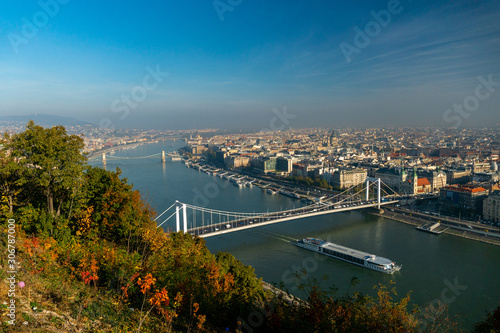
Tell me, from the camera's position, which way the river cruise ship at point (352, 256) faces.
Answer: facing the viewer and to the right of the viewer

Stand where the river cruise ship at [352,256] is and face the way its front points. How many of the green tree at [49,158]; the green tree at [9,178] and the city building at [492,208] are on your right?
2

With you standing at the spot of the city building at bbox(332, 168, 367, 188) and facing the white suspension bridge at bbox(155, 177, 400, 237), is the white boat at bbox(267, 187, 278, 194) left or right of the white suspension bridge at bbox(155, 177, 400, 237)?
right

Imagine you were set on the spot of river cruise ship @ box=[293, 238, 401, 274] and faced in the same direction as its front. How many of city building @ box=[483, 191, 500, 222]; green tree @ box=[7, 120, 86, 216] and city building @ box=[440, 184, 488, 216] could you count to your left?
2

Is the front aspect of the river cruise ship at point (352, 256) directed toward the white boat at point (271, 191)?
no

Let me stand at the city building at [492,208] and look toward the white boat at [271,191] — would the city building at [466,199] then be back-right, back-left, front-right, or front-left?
front-right

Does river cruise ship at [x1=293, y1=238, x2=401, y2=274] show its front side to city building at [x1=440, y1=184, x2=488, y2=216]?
no

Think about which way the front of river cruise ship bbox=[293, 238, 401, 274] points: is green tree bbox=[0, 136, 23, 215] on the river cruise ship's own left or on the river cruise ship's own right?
on the river cruise ship's own right

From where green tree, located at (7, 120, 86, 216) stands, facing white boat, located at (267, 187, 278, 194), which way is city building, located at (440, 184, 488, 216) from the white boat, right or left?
right

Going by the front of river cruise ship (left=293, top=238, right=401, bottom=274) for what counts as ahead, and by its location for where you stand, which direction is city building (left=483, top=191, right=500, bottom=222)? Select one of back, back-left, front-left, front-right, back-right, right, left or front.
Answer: left

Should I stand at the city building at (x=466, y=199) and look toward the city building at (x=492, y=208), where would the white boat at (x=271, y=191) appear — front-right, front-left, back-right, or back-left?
back-right

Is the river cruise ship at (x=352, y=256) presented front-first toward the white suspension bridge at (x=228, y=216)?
no

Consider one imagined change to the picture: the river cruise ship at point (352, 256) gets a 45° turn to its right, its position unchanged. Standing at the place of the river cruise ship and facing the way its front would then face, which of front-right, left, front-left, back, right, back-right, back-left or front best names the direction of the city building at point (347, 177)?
back
